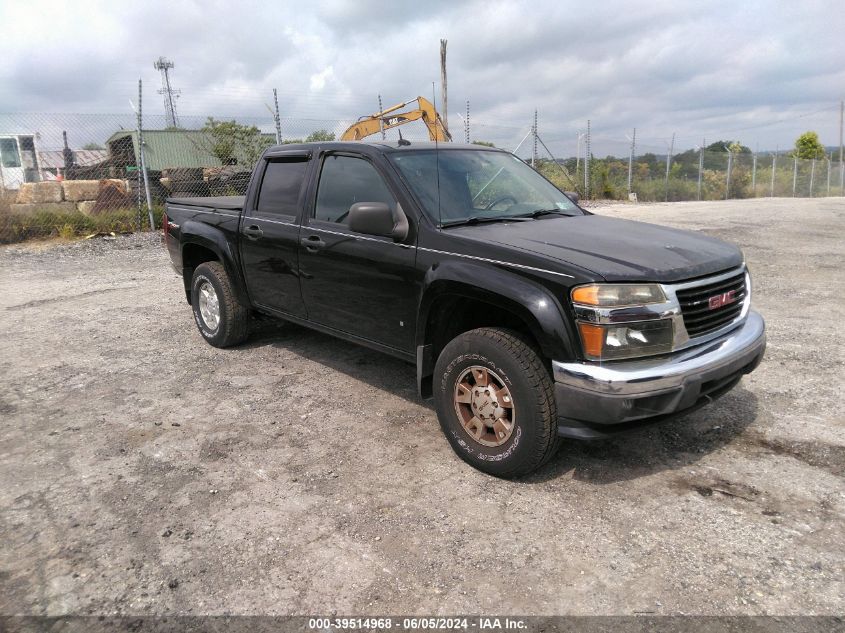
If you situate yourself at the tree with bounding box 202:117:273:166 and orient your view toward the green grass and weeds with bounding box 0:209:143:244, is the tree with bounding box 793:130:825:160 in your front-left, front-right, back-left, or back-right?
back-left

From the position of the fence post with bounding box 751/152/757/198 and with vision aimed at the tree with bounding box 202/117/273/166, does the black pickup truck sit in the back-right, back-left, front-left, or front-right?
front-left

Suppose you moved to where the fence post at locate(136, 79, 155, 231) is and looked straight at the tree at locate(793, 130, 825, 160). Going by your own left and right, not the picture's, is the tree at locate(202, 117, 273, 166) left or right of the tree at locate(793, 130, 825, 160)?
left

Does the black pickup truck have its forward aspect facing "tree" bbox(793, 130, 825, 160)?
no

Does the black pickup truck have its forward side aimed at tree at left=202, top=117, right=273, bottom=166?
no

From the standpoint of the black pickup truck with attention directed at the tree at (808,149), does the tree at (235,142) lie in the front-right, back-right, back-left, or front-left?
front-left

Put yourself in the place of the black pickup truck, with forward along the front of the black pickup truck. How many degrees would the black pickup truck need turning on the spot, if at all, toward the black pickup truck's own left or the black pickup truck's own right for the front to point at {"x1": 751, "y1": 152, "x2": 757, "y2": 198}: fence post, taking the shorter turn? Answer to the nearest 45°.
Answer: approximately 90° to the black pickup truck's own left

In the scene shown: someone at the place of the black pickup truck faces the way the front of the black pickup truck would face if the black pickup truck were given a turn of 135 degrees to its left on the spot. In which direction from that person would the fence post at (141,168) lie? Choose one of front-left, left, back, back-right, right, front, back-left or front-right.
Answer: front-left

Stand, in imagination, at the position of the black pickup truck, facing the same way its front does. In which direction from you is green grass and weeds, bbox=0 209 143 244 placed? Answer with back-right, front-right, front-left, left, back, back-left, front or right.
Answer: back

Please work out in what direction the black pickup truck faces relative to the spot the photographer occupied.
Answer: facing the viewer and to the right of the viewer
